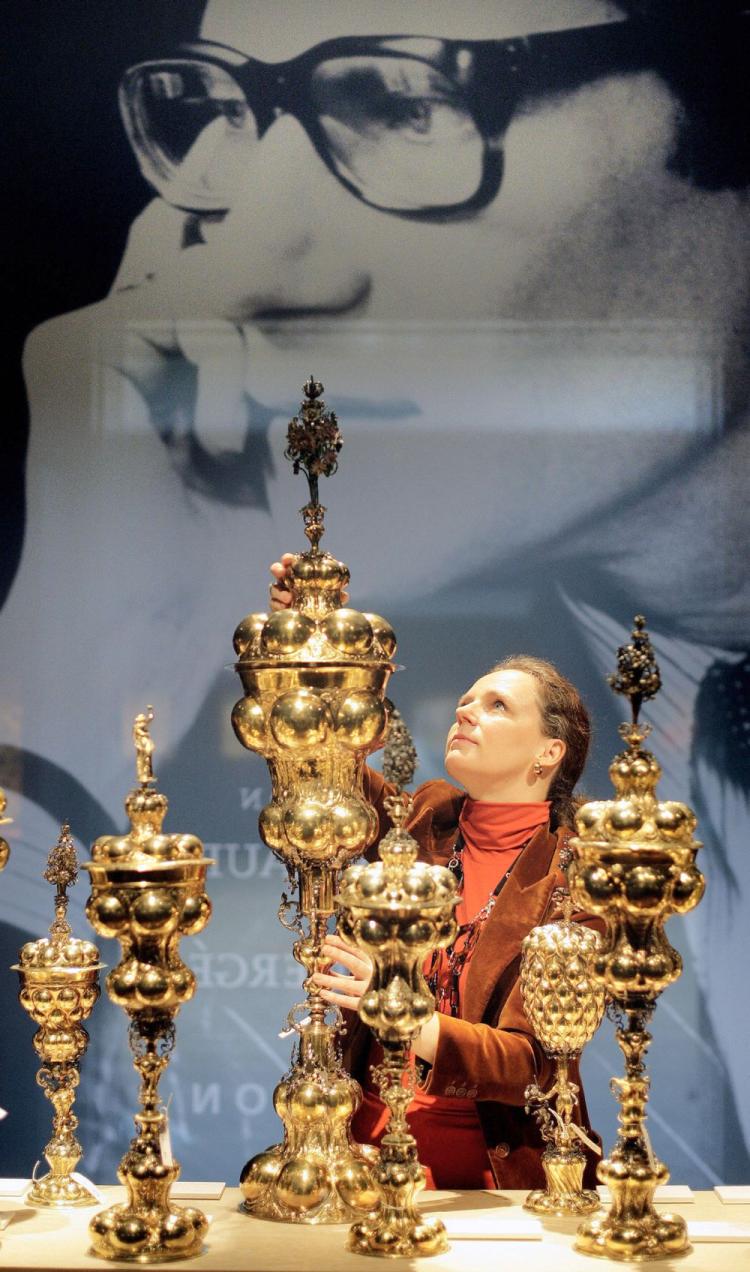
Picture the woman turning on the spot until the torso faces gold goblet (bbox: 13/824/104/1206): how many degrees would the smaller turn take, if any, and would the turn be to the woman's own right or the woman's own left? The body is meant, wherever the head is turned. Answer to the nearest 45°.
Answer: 0° — they already face it

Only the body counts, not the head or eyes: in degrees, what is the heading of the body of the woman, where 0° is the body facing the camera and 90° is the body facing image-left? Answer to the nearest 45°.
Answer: approximately 45°

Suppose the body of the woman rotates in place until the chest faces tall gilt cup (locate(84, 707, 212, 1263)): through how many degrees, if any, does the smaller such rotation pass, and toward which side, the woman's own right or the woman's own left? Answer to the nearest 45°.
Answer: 0° — they already face it

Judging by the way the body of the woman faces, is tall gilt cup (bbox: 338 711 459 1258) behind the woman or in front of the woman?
in front

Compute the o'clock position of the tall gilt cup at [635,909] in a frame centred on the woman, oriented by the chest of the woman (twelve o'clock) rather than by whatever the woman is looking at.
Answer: The tall gilt cup is roughly at 10 o'clock from the woman.
